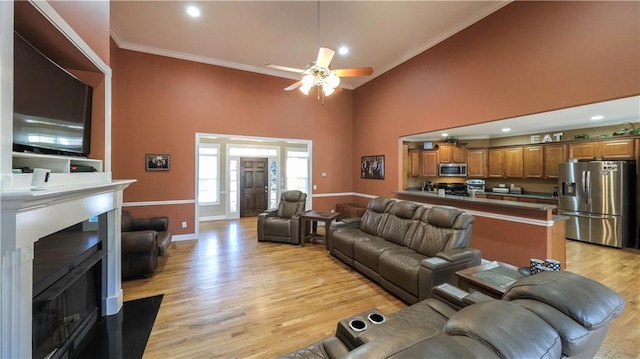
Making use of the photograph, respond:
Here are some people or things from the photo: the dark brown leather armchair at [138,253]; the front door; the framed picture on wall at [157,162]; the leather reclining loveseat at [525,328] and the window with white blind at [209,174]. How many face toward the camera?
3

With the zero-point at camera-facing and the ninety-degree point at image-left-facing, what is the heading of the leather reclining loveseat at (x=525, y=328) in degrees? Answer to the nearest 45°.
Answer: approximately 135°

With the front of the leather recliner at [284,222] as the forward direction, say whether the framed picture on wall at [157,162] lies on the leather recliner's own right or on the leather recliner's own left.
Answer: on the leather recliner's own right

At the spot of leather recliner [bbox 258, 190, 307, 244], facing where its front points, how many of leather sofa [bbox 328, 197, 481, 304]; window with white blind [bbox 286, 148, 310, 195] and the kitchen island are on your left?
2

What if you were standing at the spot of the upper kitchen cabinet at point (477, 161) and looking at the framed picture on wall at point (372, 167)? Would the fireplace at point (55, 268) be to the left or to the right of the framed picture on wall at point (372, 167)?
left

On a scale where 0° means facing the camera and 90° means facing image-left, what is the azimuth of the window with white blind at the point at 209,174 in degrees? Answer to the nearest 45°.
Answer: approximately 0°

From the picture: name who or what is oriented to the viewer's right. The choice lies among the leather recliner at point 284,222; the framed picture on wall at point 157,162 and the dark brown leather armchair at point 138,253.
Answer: the dark brown leather armchair

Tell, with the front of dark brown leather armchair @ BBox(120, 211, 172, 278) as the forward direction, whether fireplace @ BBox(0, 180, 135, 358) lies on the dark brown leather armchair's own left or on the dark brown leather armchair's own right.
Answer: on the dark brown leather armchair's own right

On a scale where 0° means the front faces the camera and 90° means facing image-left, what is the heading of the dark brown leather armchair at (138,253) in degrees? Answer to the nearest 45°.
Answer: approximately 270°

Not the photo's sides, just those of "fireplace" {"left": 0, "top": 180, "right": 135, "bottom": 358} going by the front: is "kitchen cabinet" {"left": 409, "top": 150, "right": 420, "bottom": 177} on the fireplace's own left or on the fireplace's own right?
on the fireplace's own left

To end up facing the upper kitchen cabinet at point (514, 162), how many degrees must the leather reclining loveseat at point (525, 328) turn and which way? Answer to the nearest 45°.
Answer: approximately 45° to its right
